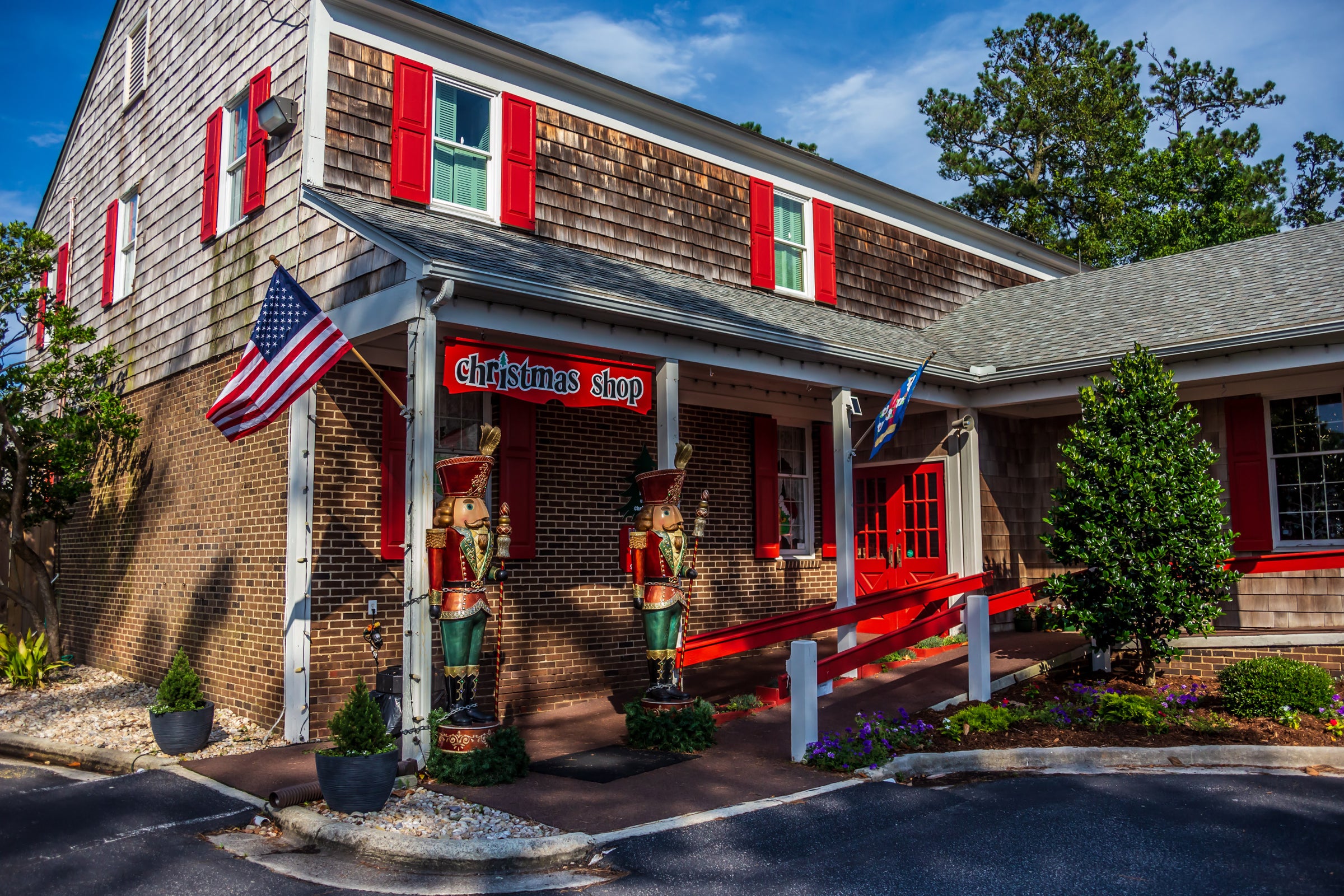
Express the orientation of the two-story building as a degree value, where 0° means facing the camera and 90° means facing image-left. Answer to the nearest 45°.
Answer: approximately 315°

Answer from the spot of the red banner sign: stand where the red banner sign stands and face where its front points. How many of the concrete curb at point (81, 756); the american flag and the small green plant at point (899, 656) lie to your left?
1

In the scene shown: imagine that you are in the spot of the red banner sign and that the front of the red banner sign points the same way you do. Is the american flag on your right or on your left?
on your right

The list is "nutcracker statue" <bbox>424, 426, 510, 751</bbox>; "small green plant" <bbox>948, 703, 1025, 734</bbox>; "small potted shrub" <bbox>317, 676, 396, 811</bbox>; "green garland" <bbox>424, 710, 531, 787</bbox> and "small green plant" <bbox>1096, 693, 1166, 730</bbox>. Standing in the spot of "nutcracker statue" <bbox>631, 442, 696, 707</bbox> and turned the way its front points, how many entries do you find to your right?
3

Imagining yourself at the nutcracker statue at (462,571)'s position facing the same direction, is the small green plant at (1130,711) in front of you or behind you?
in front

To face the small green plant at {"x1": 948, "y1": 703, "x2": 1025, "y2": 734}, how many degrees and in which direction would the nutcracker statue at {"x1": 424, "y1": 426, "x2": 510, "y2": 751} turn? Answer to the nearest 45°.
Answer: approximately 45° to its left

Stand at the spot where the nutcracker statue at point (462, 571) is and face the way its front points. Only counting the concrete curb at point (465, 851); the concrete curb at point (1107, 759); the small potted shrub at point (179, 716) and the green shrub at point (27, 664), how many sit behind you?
2

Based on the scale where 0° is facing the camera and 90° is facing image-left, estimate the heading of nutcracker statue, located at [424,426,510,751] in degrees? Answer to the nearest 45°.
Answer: approximately 315°

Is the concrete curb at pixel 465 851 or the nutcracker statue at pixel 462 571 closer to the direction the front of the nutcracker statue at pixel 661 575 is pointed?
the concrete curb
